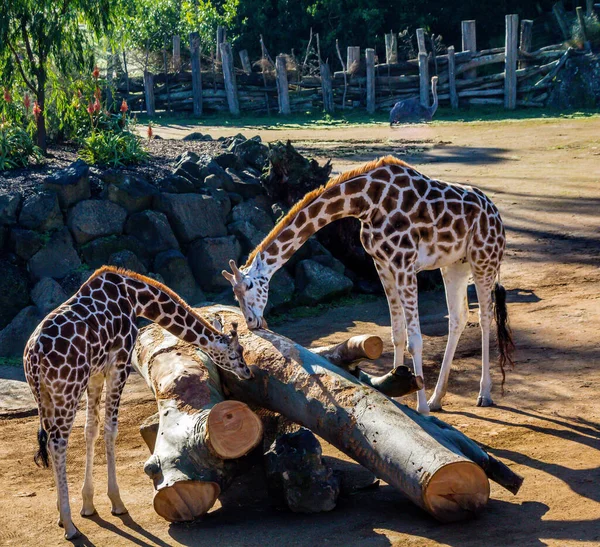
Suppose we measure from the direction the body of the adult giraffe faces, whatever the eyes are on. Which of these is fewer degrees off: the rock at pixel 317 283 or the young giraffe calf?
the young giraffe calf

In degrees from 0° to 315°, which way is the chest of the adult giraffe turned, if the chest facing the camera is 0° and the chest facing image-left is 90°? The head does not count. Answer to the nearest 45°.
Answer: approximately 90°

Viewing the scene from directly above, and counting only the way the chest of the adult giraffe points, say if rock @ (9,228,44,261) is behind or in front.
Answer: in front

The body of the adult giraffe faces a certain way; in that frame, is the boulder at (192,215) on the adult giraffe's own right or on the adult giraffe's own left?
on the adult giraffe's own right

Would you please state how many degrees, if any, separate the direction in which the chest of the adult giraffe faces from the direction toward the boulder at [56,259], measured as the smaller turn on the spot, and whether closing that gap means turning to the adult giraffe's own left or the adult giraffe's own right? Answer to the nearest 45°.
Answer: approximately 45° to the adult giraffe's own right

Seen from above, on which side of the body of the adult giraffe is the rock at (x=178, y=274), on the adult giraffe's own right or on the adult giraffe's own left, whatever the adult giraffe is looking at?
on the adult giraffe's own right

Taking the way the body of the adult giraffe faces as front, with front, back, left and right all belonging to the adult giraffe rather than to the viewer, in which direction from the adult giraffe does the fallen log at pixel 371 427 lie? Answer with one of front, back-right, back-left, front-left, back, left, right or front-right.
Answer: left

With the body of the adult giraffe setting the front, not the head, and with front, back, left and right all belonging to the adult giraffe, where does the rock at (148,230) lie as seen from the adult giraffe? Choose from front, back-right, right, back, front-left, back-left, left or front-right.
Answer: front-right

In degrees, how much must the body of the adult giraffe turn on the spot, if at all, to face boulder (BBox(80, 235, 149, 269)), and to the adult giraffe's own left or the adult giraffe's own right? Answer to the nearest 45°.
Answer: approximately 45° to the adult giraffe's own right
